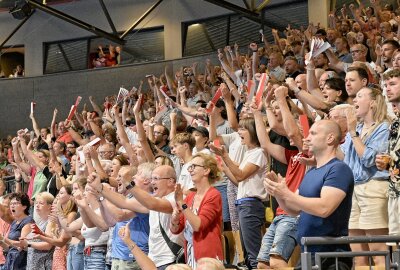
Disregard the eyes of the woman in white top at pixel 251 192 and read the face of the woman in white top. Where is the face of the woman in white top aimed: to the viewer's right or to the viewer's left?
to the viewer's left

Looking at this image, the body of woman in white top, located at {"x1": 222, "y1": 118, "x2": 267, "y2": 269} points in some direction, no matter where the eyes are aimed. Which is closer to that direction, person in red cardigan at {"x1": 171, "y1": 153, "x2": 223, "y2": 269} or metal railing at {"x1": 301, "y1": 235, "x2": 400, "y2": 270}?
the person in red cardigan

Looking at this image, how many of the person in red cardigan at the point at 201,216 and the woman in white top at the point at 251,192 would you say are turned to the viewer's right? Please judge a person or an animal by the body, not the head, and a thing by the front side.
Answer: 0

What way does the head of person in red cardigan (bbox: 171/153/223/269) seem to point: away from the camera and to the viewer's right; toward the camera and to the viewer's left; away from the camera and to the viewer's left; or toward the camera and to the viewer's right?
toward the camera and to the viewer's left

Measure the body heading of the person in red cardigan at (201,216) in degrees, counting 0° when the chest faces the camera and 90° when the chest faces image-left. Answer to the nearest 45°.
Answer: approximately 45°

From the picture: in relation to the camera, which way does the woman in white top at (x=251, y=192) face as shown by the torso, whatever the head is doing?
to the viewer's left

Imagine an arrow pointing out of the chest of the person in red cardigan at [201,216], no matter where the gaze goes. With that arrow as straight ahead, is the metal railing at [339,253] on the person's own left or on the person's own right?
on the person's own left

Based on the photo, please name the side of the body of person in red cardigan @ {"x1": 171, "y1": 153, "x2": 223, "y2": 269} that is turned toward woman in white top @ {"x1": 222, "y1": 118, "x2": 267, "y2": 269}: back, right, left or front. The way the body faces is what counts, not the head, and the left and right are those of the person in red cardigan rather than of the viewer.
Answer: back

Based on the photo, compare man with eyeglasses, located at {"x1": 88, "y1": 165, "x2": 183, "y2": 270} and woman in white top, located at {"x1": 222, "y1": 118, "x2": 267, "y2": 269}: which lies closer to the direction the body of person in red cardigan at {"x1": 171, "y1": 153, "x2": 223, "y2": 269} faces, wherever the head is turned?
the man with eyeglasses
